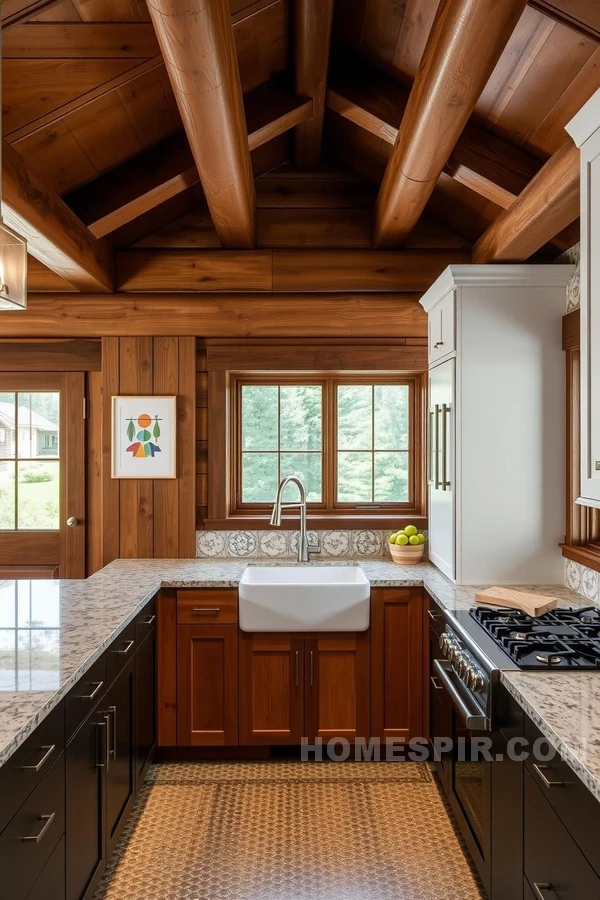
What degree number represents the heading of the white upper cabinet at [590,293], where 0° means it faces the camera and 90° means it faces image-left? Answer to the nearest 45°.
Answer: approximately 90°

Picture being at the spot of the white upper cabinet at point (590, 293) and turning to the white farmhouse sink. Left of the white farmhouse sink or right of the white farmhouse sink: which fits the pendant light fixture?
left

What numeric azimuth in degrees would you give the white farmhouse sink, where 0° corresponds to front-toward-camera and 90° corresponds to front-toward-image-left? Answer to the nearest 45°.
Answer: approximately 0°

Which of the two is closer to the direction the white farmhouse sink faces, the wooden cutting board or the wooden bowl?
the wooden cutting board

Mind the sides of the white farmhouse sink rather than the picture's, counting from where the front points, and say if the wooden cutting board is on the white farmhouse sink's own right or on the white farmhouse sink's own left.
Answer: on the white farmhouse sink's own left

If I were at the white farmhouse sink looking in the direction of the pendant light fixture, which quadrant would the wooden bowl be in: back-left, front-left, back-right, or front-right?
back-left

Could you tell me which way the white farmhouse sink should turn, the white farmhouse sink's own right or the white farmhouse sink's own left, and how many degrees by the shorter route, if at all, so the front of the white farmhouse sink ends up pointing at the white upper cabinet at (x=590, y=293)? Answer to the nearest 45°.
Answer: approximately 45° to the white farmhouse sink's own left

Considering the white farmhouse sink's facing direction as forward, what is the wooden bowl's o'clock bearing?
The wooden bowl is roughly at 8 o'clock from the white farmhouse sink.

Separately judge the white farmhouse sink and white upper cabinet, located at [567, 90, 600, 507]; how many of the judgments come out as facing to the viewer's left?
1
